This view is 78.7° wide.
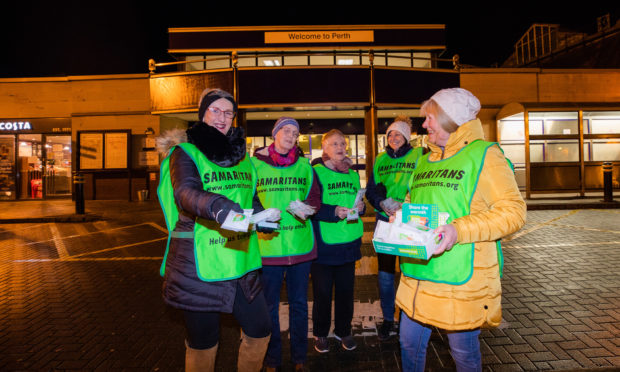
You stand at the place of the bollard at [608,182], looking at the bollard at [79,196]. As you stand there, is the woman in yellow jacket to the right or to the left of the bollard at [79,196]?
left

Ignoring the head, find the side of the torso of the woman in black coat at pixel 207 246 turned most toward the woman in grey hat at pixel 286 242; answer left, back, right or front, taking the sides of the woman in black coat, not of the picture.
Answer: left

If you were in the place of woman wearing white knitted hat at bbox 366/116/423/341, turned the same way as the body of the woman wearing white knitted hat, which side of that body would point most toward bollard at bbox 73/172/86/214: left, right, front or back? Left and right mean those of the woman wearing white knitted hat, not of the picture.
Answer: right

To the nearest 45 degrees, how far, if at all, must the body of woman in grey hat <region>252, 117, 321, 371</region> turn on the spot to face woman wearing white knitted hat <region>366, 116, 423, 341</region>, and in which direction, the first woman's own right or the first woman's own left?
approximately 135° to the first woman's own left

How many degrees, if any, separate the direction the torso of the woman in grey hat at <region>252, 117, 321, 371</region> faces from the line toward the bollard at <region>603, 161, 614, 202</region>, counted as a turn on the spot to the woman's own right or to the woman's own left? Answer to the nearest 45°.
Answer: approximately 135° to the woman's own left

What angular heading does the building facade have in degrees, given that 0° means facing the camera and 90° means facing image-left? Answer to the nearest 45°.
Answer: approximately 0°

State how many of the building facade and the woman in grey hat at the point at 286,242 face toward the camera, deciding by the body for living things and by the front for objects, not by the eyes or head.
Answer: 2

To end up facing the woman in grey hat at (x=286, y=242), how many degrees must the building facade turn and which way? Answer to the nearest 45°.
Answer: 0° — it already faces them

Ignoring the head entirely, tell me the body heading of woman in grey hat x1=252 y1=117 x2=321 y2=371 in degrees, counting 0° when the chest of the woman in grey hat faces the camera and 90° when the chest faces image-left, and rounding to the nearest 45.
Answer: approximately 0°
